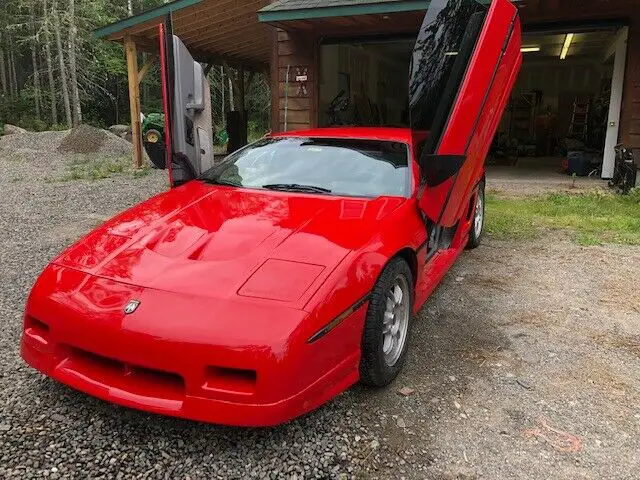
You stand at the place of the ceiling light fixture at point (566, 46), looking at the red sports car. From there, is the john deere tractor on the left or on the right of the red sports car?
right

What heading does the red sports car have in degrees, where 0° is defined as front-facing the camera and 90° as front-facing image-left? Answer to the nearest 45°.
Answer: approximately 45°

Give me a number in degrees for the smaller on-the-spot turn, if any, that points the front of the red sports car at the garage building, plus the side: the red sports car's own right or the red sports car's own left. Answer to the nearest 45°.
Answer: approximately 135° to the red sports car's own right

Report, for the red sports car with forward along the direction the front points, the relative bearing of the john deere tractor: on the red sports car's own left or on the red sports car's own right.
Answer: on the red sports car's own right

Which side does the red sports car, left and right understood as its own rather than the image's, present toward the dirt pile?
right

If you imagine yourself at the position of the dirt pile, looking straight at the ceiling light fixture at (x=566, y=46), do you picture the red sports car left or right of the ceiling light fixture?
right

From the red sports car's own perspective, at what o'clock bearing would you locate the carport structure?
The carport structure is roughly at 4 o'clock from the red sports car.

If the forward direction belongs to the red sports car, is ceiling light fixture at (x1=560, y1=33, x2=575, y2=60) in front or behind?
behind

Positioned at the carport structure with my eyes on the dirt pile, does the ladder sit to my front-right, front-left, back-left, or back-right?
back-right

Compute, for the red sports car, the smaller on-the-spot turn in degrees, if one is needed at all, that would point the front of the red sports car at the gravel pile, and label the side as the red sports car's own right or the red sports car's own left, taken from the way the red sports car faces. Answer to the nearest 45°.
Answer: approximately 135° to the red sports car's own right

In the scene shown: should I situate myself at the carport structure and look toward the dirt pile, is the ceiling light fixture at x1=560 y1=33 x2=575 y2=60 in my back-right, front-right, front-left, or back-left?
back-right

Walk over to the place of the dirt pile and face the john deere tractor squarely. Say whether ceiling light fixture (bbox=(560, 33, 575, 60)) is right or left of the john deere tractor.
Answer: left
